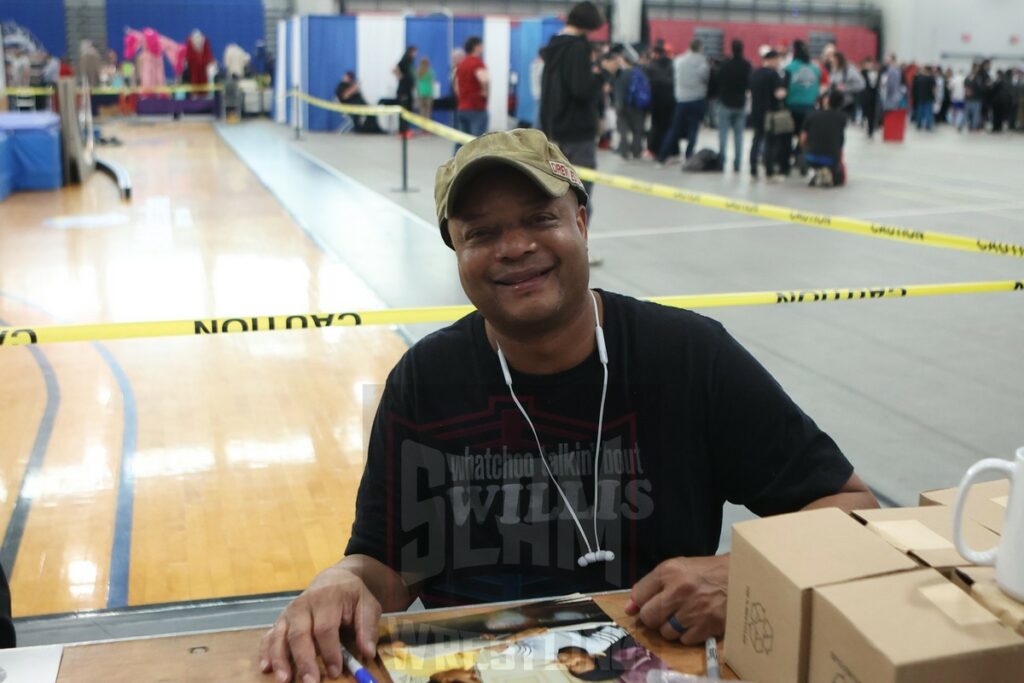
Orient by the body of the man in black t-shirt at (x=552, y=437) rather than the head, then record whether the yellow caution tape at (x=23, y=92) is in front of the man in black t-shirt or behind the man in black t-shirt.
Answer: behind

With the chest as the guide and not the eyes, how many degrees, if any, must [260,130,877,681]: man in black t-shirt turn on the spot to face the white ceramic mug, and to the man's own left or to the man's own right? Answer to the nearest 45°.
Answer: approximately 45° to the man's own left

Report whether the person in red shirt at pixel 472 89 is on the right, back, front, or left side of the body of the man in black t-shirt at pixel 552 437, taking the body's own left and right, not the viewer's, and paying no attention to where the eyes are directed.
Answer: back

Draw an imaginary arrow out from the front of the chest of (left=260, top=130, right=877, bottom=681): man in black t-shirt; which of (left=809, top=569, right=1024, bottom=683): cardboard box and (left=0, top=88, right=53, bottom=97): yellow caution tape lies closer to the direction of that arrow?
the cardboard box

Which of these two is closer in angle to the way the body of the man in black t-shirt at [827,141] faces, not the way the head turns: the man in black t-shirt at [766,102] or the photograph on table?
the man in black t-shirt

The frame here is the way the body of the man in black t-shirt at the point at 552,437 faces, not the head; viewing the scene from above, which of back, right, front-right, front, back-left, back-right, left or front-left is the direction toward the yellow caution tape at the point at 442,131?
back

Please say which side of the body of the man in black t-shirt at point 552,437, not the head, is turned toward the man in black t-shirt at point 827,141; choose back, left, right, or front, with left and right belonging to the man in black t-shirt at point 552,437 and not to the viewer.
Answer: back
